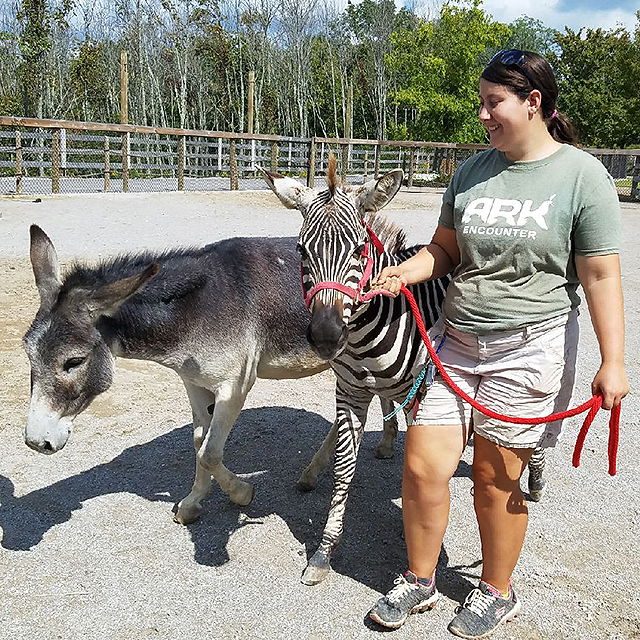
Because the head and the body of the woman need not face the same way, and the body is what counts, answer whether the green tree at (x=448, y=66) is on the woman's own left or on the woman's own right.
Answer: on the woman's own right

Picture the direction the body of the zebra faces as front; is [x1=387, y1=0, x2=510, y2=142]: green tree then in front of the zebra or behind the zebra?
behind

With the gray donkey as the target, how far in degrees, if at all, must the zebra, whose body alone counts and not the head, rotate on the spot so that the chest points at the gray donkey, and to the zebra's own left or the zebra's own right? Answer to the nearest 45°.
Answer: approximately 90° to the zebra's own right

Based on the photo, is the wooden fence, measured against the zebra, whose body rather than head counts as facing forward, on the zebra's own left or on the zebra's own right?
on the zebra's own right

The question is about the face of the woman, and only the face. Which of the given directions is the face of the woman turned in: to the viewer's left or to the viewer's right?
to the viewer's left

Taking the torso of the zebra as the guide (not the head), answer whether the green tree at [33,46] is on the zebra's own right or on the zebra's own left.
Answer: on the zebra's own right

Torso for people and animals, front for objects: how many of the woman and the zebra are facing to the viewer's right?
0

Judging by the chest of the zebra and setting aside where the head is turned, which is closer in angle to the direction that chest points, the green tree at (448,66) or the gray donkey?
the gray donkey

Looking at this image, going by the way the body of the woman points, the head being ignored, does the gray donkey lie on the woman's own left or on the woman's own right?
on the woman's own right

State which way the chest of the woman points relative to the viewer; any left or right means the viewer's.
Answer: facing the viewer and to the left of the viewer

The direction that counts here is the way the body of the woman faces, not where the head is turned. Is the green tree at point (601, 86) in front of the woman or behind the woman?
behind
